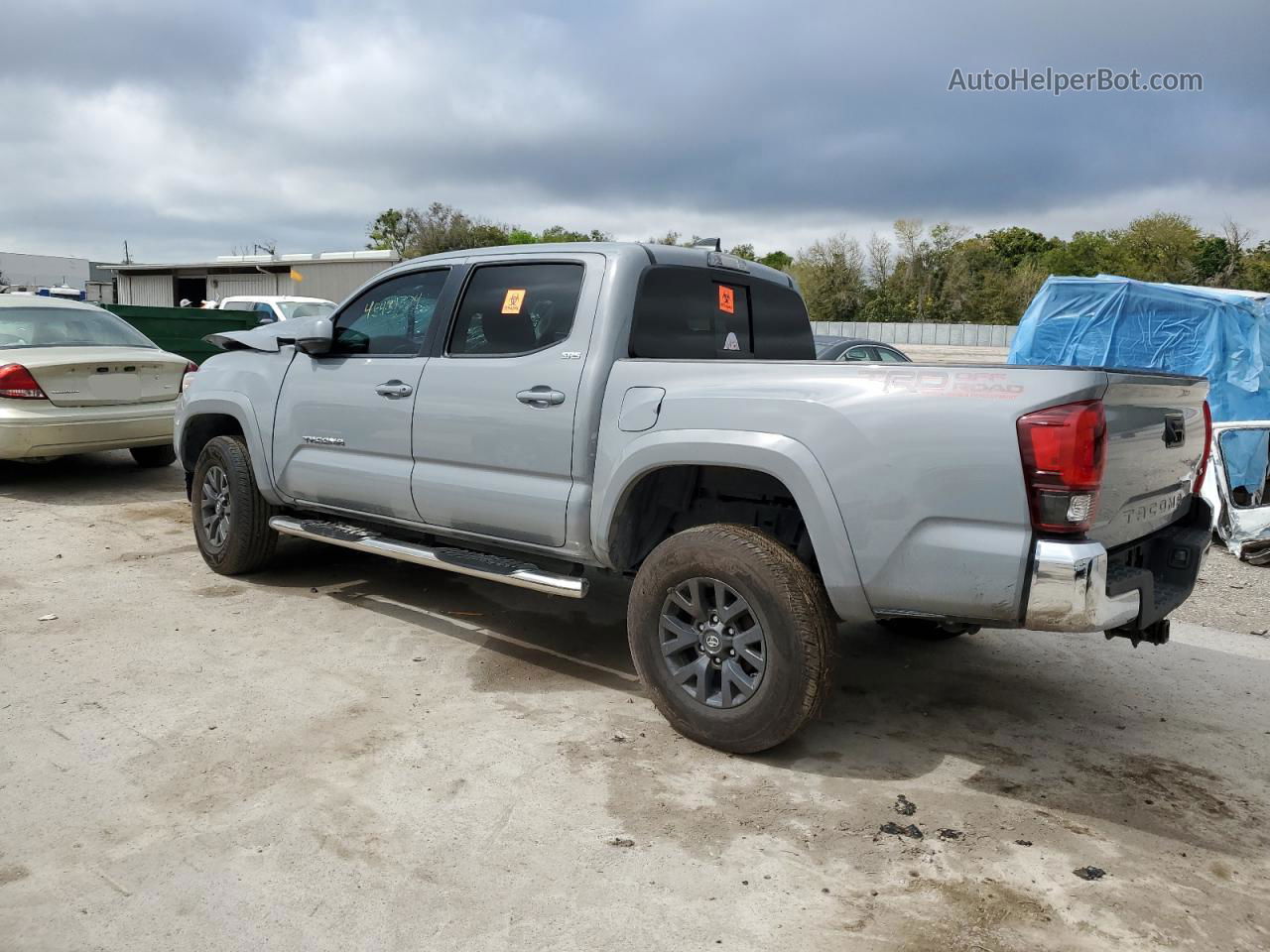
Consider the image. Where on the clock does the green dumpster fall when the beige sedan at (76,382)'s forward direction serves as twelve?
The green dumpster is roughly at 2 o'clock from the beige sedan.

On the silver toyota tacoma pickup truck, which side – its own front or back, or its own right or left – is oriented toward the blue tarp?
right

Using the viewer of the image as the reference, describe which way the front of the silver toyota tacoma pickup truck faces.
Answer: facing away from the viewer and to the left of the viewer

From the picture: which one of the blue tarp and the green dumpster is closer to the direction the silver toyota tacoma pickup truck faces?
the green dumpster

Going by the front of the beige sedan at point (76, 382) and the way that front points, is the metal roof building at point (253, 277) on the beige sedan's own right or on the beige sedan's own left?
on the beige sedan's own right

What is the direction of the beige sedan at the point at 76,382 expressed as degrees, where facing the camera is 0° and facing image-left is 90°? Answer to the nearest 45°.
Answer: approximately 135°
